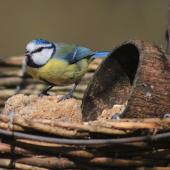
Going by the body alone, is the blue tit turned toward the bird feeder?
no

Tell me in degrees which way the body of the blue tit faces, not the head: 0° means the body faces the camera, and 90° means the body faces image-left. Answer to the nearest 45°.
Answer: approximately 90°
